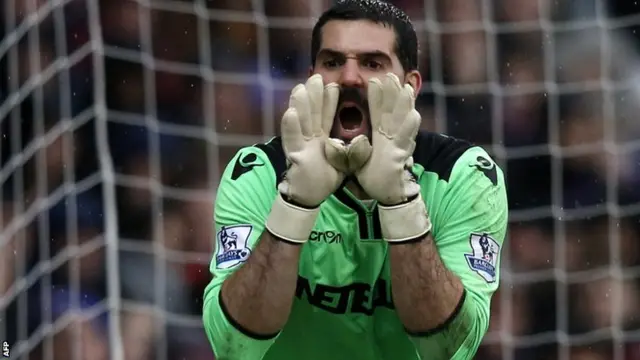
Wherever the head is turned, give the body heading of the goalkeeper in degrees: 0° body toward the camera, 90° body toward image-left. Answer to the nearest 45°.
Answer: approximately 0°
